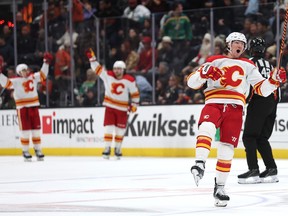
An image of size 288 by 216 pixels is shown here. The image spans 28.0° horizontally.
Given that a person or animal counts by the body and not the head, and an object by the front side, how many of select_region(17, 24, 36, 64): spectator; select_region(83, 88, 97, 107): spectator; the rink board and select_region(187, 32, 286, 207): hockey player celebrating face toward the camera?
4

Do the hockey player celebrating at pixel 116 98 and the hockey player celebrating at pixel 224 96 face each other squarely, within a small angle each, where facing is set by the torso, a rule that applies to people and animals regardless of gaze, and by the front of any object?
no

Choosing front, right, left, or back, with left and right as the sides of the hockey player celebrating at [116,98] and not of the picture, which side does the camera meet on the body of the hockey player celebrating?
front

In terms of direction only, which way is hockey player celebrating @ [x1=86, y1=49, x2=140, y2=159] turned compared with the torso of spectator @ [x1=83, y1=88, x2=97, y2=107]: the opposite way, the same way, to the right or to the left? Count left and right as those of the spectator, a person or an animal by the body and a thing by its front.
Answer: the same way

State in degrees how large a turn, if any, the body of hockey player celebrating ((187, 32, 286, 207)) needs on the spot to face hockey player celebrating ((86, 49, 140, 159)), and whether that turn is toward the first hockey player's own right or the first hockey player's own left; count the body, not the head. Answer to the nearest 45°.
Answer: approximately 180°

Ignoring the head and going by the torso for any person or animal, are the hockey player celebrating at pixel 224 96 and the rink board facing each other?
no

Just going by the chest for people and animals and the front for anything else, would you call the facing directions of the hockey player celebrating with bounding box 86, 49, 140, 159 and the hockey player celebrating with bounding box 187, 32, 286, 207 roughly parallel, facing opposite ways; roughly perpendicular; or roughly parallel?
roughly parallel

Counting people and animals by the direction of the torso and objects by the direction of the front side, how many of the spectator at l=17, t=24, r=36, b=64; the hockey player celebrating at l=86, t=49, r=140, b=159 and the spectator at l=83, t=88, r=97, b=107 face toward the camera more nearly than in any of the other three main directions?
3

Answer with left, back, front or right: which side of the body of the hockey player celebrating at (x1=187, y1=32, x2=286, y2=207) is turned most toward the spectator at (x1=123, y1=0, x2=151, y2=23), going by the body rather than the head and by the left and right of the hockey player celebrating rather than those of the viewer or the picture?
back

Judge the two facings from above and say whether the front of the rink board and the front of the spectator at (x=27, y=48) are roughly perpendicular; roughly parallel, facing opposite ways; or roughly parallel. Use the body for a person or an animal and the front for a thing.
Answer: roughly parallel

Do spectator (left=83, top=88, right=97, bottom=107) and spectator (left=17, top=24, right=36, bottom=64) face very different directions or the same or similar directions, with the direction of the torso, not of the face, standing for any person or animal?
same or similar directions

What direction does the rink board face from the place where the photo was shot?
facing the viewer

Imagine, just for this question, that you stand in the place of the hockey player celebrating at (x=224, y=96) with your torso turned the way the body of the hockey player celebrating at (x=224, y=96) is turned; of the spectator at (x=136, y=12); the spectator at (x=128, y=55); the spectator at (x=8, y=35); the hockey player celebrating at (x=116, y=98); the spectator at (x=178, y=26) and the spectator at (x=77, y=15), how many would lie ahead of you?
0

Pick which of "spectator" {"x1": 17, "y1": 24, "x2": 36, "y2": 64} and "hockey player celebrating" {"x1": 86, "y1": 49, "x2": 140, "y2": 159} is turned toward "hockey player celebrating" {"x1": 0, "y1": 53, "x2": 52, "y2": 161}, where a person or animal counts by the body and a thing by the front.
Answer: the spectator

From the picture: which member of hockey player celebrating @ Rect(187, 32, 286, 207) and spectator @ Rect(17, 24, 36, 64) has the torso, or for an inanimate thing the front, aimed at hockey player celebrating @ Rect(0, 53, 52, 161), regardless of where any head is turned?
the spectator
